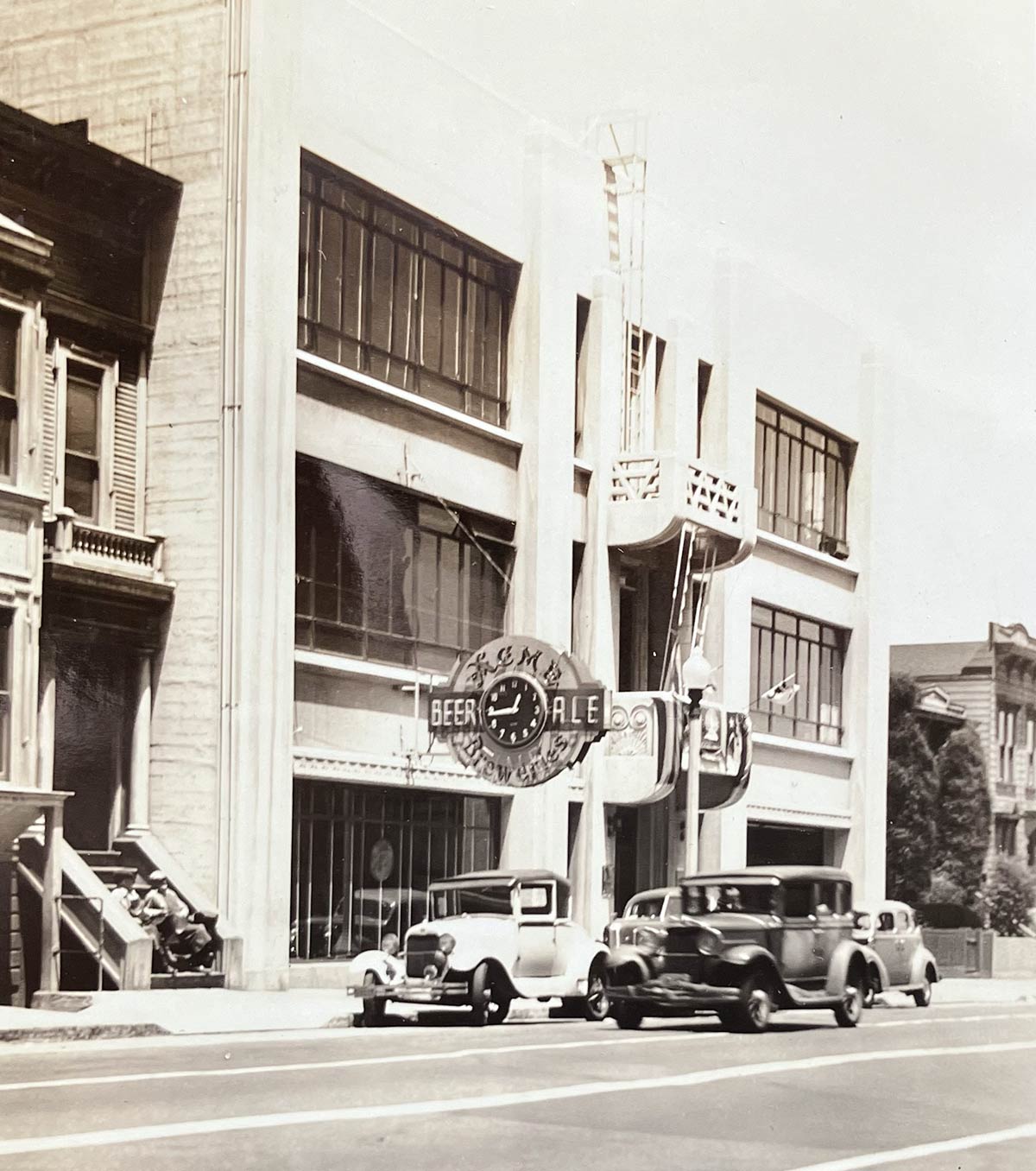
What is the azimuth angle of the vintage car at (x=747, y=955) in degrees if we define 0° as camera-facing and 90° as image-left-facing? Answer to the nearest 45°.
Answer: approximately 45°

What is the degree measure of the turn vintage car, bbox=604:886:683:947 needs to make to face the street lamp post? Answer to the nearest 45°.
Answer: approximately 135° to its right

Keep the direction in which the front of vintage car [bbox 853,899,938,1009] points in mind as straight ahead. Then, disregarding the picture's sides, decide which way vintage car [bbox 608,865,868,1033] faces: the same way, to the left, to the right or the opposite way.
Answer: the same way

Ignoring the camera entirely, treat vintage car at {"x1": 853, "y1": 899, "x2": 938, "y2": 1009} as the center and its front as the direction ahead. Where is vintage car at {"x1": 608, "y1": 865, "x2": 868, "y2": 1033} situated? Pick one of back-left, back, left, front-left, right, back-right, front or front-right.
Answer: front-left

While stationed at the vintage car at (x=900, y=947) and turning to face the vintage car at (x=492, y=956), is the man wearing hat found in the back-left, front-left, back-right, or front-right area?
front-right

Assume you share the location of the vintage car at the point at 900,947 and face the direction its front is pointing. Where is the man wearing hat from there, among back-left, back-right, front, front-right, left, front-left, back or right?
front

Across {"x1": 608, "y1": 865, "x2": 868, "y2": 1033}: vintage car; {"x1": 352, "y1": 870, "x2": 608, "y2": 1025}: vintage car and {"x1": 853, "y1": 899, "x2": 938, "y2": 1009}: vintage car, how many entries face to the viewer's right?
0

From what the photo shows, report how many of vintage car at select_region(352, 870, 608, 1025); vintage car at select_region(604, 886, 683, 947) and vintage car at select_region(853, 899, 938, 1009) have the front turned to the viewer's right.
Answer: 0

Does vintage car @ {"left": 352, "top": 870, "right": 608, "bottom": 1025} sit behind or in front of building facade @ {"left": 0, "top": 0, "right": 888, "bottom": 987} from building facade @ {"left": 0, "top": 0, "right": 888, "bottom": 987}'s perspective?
in front

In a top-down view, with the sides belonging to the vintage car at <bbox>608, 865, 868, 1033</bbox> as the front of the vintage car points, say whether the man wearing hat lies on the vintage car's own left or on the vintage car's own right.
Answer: on the vintage car's own right

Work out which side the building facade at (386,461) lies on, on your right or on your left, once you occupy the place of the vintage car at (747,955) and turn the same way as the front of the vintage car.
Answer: on your right

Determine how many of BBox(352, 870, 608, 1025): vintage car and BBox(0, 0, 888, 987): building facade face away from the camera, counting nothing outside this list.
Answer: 0

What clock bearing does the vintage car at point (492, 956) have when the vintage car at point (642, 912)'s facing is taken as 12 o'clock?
the vintage car at point (492, 956) is roughly at 1 o'clock from the vintage car at point (642, 912).

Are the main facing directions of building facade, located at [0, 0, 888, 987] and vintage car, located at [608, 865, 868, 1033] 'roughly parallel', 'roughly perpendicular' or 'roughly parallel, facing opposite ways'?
roughly perpendicular

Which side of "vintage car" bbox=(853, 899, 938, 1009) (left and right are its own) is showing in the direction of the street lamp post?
front

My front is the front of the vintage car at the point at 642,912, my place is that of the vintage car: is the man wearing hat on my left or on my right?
on my right

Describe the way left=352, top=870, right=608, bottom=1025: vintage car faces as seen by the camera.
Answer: facing the viewer and to the left of the viewer
